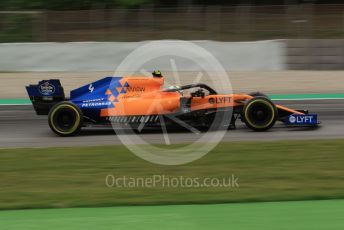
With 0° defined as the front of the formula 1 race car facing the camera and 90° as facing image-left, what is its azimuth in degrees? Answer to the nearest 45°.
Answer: approximately 270°
